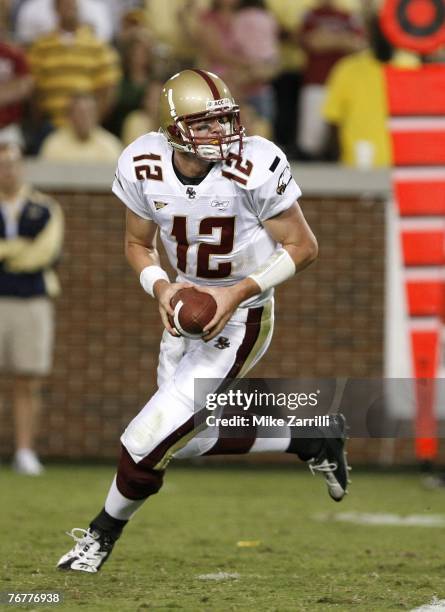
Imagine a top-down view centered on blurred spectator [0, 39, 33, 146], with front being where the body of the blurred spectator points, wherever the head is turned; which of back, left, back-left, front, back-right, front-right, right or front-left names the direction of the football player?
front

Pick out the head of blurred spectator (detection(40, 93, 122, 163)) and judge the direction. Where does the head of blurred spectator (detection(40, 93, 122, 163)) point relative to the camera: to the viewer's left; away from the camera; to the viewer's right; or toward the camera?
toward the camera

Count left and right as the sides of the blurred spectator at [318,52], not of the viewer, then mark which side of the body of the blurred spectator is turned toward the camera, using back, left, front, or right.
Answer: front

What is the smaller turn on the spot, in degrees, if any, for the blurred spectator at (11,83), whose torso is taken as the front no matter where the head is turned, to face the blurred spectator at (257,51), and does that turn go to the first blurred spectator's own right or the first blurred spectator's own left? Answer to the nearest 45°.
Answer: approximately 90° to the first blurred spectator's own left

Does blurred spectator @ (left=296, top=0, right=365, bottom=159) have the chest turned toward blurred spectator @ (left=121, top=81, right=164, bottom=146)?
no

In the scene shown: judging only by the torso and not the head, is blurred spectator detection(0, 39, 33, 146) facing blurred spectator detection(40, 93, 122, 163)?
no

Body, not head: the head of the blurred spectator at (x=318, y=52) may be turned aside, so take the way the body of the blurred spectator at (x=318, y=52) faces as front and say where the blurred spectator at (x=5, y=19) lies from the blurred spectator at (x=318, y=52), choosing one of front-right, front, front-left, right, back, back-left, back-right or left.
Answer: right

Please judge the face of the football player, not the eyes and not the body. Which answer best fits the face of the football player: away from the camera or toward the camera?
toward the camera

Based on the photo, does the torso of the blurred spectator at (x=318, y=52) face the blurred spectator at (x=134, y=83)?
no

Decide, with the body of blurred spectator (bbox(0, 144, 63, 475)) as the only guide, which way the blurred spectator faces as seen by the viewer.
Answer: toward the camera

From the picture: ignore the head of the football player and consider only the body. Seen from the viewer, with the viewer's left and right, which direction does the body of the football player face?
facing the viewer and to the left of the viewer

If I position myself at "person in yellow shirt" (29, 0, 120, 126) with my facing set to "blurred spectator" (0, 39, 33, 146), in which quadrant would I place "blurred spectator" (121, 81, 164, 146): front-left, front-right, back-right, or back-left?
back-left

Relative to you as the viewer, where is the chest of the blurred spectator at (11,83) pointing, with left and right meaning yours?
facing the viewer

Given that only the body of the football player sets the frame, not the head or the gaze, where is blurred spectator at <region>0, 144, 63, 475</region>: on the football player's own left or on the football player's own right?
on the football player's own right

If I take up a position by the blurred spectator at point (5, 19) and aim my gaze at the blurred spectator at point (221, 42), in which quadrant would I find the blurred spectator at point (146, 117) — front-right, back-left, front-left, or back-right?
front-right
